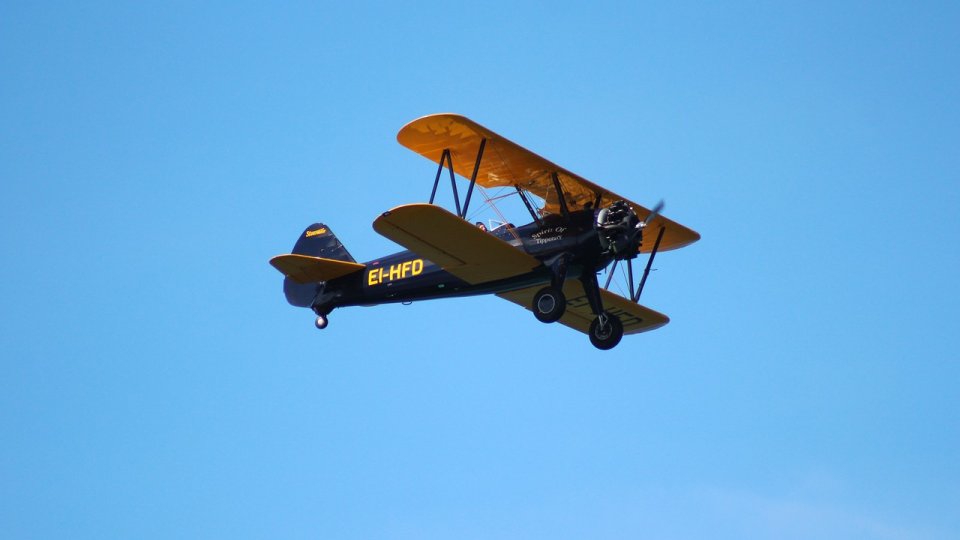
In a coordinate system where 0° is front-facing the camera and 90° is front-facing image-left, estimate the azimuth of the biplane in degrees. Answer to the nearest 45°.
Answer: approximately 315°
